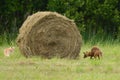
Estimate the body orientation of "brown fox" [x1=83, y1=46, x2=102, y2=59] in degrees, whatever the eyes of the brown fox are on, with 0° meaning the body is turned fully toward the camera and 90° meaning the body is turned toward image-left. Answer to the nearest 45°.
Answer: approximately 90°
